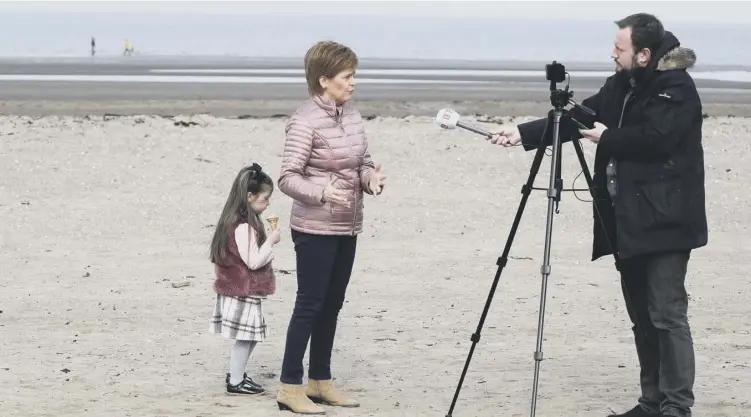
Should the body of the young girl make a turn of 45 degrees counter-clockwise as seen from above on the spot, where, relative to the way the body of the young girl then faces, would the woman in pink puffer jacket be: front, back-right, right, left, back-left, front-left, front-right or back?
right

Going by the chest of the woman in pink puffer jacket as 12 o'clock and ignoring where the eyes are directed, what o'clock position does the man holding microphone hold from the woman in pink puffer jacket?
The man holding microphone is roughly at 11 o'clock from the woman in pink puffer jacket.

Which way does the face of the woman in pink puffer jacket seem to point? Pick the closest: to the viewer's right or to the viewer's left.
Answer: to the viewer's right

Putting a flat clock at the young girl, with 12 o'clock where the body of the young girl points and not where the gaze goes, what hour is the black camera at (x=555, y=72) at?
The black camera is roughly at 1 o'clock from the young girl.

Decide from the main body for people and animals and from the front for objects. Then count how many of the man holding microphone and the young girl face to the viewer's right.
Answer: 1

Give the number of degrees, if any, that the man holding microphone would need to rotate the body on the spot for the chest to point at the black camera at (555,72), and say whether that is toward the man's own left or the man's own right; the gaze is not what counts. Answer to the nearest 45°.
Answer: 0° — they already face it

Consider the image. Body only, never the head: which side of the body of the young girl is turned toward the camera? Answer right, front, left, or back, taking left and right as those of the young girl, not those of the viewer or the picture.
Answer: right

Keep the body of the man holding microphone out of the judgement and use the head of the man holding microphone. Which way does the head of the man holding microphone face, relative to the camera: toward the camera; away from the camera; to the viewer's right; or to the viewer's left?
to the viewer's left

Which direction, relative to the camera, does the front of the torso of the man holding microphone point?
to the viewer's left

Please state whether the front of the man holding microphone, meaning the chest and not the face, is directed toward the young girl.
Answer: yes

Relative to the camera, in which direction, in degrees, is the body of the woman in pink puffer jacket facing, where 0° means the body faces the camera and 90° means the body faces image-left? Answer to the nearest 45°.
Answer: approximately 315°

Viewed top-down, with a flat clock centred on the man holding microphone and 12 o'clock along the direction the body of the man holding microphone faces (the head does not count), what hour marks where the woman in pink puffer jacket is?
The woman in pink puffer jacket is roughly at 12 o'clock from the man holding microphone.

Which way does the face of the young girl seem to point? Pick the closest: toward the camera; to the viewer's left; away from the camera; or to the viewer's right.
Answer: to the viewer's right

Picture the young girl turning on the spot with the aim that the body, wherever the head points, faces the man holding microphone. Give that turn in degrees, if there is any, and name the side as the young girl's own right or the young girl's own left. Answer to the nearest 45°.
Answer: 0° — they already face them

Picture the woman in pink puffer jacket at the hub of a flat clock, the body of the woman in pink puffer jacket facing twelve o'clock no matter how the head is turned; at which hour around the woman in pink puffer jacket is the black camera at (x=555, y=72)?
The black camera is roughly at 11 o'clock from the woman in pink puffer jacket.
